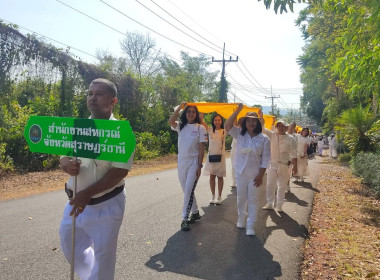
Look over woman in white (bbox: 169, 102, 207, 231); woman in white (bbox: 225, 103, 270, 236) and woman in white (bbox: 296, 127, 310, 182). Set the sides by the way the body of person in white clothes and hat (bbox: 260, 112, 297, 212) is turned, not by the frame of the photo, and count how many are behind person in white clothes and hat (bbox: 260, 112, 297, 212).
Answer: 1

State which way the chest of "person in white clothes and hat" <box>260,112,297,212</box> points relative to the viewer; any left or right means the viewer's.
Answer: facing the viewer

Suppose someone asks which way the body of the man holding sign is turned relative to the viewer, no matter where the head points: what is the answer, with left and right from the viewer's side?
facing the viewer and to the left of the viewer

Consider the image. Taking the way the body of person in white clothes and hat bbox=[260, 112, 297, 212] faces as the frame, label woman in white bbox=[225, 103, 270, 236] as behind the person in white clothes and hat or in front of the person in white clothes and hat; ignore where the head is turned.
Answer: in front

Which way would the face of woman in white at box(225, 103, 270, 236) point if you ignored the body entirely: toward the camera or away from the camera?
toward the camera

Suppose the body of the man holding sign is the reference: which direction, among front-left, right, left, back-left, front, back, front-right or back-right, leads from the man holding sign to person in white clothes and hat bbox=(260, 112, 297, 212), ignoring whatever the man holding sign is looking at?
back

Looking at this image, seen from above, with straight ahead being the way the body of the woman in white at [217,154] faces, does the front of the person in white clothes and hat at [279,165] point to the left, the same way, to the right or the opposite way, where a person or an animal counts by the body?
the same way

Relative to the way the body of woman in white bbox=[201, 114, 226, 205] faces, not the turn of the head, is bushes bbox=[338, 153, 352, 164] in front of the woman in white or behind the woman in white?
behind

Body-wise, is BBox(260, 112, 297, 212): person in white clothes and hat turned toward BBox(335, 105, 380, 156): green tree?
no

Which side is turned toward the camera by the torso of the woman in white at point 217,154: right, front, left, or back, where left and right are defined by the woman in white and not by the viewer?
front

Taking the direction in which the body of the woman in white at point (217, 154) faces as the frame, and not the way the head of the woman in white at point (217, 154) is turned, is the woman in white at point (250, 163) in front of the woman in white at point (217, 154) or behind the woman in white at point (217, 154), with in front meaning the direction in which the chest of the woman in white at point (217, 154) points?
in front

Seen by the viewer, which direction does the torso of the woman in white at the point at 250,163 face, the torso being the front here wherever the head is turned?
toward the camera

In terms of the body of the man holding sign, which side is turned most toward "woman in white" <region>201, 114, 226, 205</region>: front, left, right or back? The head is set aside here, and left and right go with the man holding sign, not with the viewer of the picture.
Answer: back

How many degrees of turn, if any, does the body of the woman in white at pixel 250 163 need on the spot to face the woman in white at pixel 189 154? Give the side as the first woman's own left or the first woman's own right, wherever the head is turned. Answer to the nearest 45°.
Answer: approximately 90° to the first woman's own right

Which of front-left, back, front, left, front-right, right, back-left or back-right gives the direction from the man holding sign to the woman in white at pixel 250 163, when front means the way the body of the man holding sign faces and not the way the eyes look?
back

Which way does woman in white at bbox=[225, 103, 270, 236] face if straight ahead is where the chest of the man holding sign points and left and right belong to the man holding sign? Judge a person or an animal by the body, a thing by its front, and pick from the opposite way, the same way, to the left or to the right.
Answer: the same way

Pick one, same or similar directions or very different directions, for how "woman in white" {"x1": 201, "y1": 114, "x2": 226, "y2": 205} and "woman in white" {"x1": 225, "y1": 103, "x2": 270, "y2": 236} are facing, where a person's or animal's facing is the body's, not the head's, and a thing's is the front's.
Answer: same or similar directions

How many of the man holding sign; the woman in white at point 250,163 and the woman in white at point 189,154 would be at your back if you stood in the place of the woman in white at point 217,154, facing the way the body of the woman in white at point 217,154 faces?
0

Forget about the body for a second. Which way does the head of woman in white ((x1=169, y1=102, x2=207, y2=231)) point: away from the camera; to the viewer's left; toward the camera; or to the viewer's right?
toward the camera

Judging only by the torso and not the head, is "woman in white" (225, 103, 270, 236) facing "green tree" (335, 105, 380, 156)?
no

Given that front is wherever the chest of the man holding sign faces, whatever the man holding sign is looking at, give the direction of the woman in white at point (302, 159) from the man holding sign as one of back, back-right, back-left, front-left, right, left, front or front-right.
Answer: back
